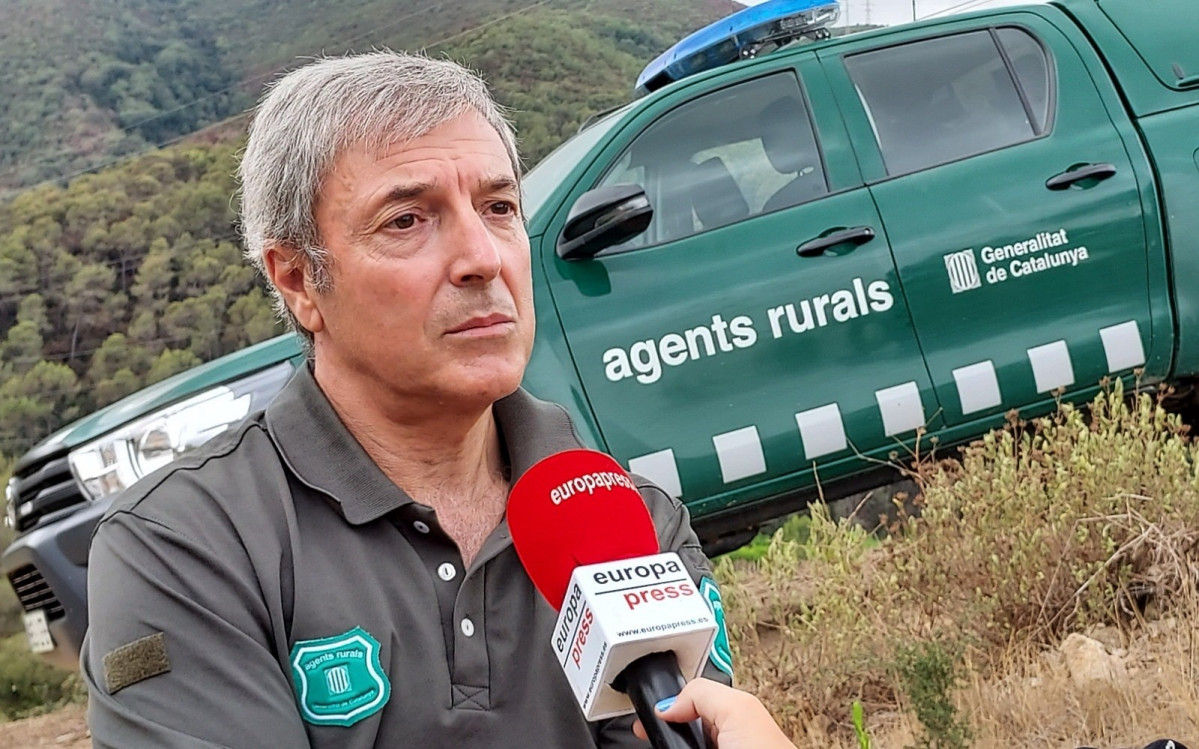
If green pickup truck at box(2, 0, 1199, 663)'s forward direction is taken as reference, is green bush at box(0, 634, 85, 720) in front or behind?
in front

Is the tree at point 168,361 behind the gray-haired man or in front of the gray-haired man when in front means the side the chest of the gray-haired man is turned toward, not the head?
behind

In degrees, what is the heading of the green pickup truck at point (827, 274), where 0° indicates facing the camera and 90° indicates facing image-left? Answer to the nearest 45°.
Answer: approximately 90°

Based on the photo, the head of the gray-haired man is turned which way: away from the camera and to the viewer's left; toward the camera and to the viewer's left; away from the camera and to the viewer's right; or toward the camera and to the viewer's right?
toward the camera and to the viewer's right

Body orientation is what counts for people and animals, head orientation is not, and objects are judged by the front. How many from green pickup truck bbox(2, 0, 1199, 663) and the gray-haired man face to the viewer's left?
1

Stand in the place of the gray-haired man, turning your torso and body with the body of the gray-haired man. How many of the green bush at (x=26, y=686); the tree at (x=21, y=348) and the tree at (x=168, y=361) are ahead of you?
0

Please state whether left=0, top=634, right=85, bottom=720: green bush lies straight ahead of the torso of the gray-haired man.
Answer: no

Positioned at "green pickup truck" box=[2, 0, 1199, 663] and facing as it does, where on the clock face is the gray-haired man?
The gray-haired man is roughly at 10 o'clock from the green pickup truck.

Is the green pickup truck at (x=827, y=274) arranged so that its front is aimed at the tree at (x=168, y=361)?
no

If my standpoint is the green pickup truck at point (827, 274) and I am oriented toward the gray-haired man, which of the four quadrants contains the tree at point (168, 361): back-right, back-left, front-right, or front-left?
back-right

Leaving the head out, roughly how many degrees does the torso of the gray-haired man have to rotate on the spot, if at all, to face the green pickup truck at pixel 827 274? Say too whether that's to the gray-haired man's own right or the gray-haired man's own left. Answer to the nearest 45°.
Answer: approximately 90° to the gray-haired man's own left

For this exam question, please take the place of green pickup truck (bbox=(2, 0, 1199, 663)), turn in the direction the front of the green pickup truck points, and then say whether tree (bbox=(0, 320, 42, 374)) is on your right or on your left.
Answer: on your right
